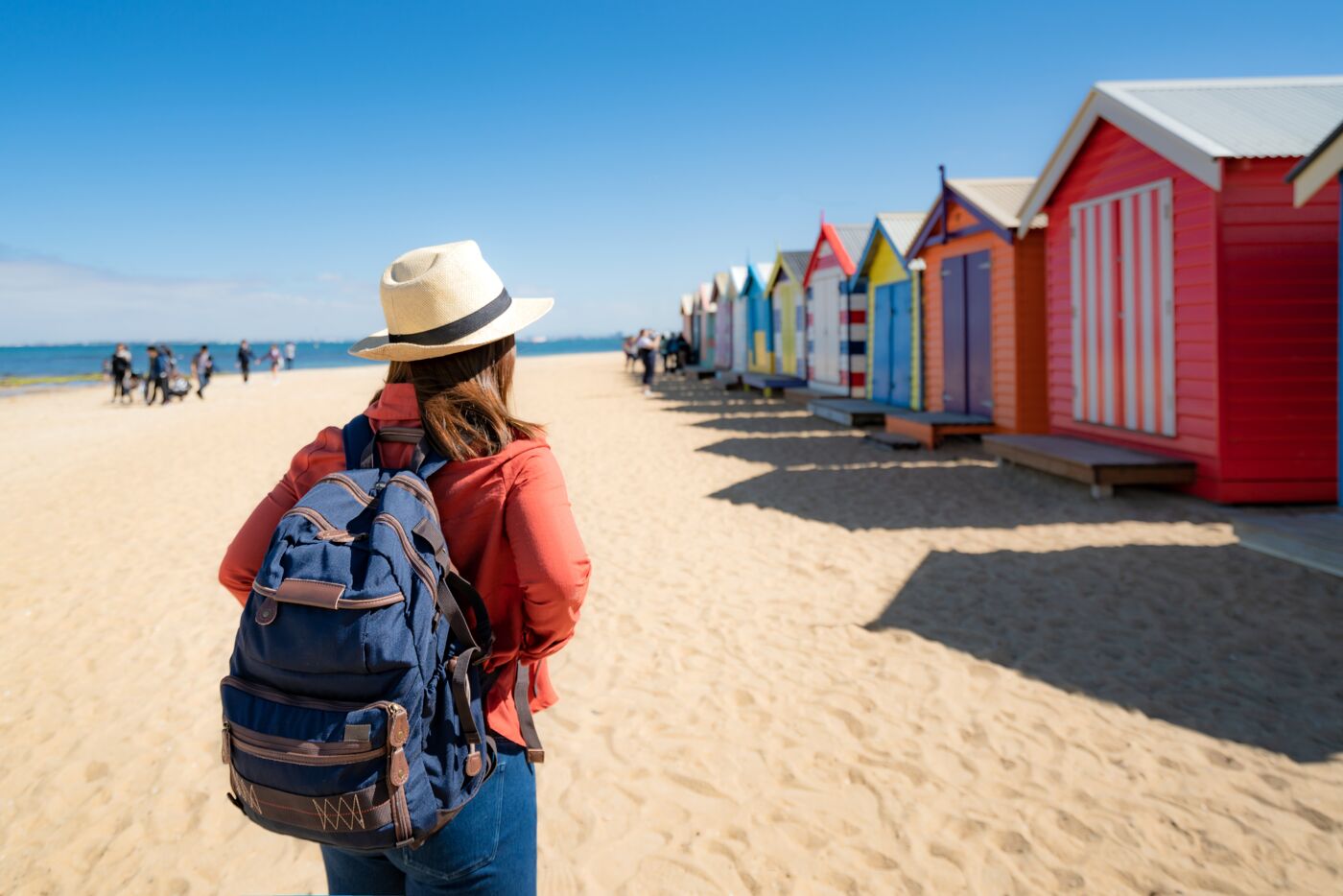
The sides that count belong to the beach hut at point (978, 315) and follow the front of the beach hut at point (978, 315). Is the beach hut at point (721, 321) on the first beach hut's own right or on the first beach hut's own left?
on the first beach hut's own right

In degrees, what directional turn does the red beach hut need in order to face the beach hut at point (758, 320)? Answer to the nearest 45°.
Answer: approximately 90° to its right

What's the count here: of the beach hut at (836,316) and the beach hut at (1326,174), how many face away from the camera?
0

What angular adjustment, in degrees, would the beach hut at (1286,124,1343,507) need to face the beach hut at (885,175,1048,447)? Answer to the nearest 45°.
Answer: approximately 90° to its right

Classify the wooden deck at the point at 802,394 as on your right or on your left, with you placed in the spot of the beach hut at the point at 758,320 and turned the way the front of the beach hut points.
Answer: on your left

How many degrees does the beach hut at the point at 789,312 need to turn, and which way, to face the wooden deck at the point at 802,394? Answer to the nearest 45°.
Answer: approximately 45° to its left

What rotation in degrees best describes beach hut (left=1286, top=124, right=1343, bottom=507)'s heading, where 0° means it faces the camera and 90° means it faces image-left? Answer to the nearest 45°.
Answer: approximately 45°

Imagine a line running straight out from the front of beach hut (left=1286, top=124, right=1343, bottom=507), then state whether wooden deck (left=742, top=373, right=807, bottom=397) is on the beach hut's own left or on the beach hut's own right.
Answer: on the beach hut's own right

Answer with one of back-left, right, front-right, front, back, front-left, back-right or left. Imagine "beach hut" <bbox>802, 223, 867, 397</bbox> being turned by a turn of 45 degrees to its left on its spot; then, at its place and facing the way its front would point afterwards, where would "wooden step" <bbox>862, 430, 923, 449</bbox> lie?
front

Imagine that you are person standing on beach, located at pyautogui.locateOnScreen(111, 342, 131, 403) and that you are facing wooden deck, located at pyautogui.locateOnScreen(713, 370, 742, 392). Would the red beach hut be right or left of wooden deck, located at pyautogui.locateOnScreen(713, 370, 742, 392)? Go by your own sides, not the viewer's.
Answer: right

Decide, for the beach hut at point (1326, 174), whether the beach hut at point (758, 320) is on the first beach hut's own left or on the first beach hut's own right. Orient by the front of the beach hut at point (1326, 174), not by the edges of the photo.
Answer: on the first beach hut's own right
